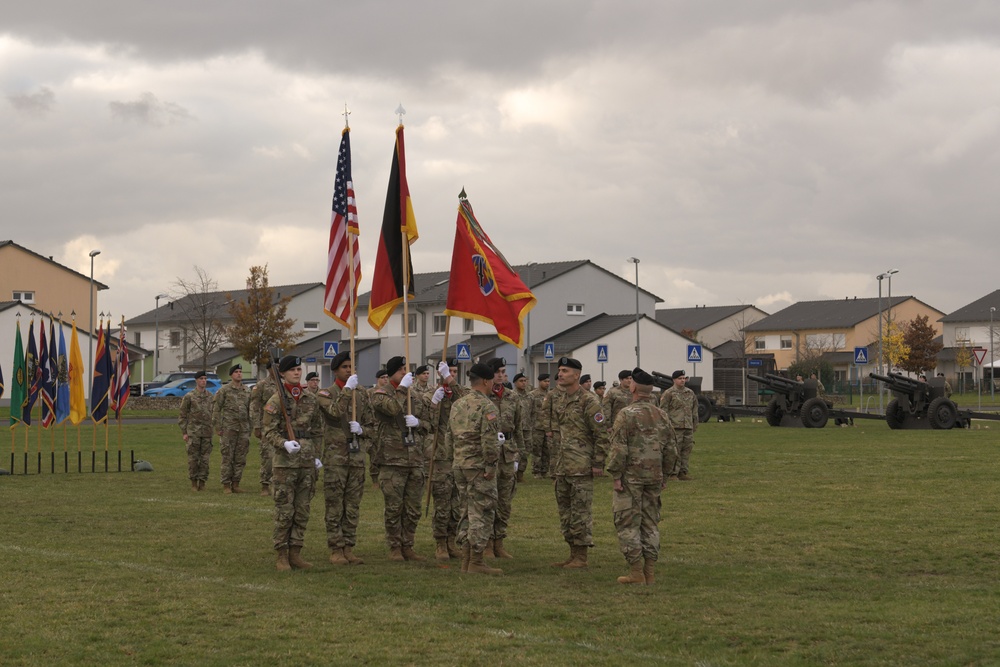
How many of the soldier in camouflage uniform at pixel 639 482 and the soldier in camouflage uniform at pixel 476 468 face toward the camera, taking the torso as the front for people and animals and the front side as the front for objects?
0

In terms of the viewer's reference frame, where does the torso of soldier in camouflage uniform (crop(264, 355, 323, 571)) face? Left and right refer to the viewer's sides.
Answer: facing the viewer and to the right of the viewer

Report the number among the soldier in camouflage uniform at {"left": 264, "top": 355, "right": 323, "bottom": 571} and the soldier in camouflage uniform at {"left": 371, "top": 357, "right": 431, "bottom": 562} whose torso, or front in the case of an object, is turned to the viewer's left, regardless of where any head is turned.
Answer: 0

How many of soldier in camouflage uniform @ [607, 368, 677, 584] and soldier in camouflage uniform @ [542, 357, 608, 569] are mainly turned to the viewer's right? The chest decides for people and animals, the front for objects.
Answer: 0

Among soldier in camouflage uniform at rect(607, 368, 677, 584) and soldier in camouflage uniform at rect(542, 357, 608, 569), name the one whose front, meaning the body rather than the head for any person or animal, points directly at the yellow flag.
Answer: soldier in camouflage uniform at rect(607, 368, 677, 584)

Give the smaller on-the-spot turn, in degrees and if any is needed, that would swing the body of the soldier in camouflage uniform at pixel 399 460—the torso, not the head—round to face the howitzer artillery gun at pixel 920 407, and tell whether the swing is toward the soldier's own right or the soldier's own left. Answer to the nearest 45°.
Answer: approximately 90° to the soldier's own left

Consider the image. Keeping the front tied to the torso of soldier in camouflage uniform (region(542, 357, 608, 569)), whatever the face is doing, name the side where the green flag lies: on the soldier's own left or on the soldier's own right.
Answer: on the soldier's own right

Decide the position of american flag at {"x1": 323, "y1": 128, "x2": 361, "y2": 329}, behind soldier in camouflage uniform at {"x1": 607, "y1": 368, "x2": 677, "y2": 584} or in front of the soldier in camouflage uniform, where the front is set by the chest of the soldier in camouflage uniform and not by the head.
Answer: in front

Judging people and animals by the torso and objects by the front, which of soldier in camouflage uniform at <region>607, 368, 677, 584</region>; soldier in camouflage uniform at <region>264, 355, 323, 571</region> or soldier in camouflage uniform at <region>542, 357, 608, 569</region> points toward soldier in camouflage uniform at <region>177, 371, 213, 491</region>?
soldier in camouflage uniform at <region>607, 368, 677, 584</region>

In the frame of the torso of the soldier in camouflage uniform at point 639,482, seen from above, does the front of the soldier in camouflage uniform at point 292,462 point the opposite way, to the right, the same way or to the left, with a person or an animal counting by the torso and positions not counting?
the opposite way

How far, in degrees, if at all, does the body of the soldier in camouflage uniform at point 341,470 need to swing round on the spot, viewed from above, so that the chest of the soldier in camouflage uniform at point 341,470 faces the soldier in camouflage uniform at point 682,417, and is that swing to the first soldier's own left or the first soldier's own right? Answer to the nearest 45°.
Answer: approximately 90° to the first soldier's own left

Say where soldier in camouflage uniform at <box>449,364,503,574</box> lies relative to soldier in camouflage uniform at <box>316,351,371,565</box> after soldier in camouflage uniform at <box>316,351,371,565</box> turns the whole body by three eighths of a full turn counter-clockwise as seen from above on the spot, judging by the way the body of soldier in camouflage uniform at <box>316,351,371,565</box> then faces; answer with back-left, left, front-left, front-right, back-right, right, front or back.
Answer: back-right
